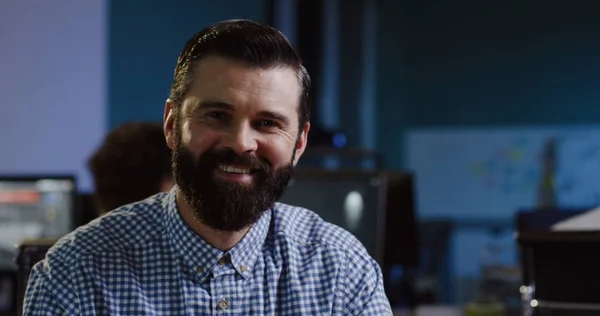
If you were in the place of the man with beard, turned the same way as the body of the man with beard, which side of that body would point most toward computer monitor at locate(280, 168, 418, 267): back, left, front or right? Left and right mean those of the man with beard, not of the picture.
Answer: back

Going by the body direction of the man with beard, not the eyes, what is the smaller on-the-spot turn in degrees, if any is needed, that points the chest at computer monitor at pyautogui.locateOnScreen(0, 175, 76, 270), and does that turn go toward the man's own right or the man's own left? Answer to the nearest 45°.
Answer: approximately 180°

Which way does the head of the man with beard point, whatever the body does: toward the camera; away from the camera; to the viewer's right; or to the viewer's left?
toward the camera

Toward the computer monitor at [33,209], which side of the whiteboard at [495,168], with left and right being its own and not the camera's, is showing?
front

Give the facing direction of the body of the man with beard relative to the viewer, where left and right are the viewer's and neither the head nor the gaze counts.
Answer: facing the viewer

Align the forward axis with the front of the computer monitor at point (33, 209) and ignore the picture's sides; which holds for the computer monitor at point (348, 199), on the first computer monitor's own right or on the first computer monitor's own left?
on the first computer monitor's own left

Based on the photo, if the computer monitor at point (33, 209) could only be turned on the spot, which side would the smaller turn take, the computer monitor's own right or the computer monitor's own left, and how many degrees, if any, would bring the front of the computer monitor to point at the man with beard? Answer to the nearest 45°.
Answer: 0° — it already faces them

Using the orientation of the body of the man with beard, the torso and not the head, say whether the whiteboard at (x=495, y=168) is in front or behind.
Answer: behind

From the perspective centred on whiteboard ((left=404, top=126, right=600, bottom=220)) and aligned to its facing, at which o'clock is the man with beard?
The man with beard is roughly at 12 o'clock from the whiteboard.

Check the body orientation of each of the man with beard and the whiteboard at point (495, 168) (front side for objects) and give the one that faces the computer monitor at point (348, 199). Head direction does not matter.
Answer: the whiteboard

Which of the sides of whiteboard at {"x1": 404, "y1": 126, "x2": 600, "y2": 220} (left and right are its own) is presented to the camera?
front

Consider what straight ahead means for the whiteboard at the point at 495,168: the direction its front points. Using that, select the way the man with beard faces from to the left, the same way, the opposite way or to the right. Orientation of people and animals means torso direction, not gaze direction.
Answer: the same way

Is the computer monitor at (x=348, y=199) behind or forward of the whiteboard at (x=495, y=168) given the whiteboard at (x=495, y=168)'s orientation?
forward

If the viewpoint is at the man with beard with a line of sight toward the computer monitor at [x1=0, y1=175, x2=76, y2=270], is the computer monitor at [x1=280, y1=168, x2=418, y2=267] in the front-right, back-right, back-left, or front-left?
front-right
